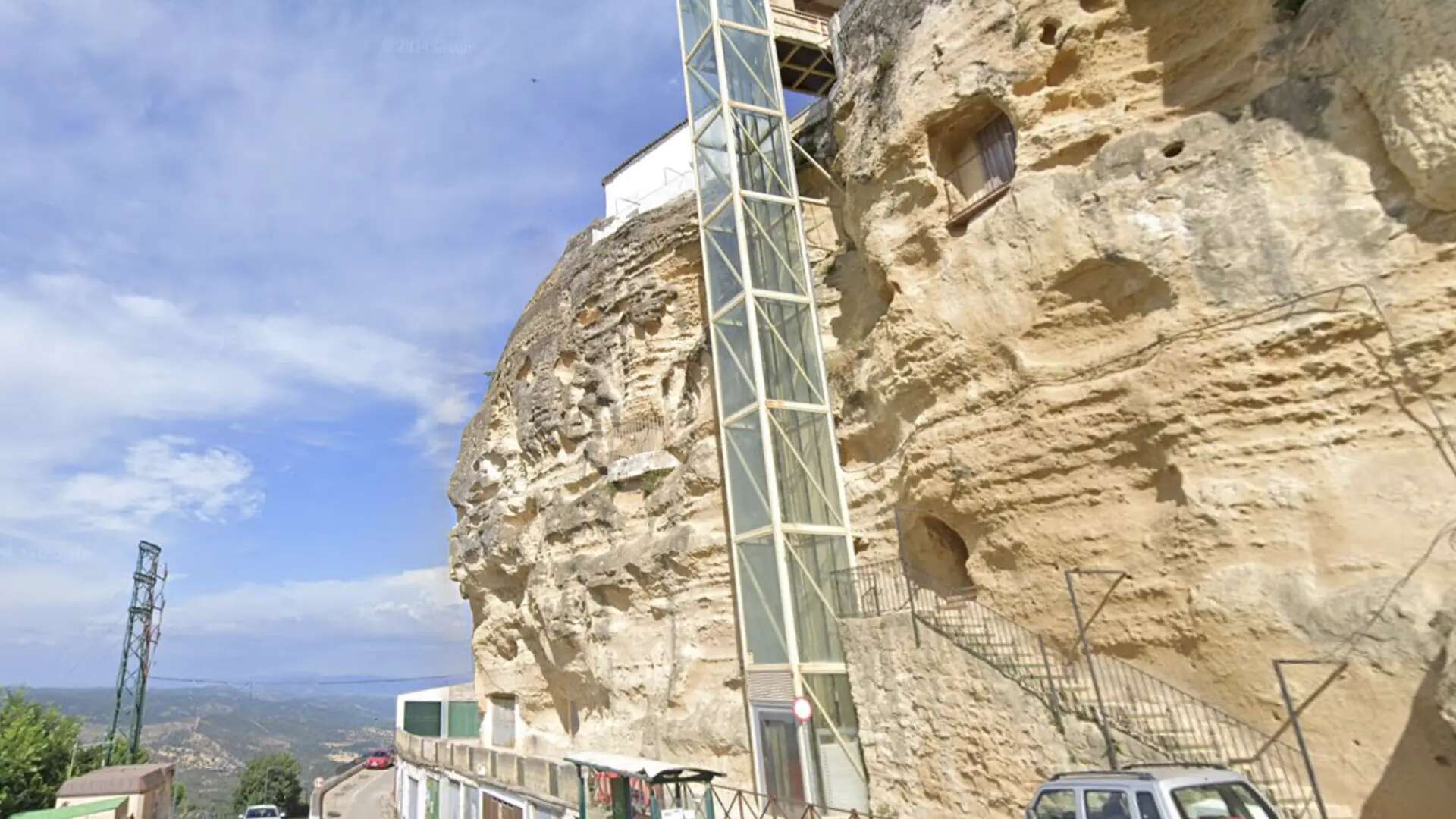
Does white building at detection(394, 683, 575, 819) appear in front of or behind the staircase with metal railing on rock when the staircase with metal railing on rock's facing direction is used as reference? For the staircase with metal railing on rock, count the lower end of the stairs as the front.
behind

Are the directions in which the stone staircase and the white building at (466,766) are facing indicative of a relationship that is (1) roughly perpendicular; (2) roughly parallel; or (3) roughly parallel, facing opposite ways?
roughly perpendicular

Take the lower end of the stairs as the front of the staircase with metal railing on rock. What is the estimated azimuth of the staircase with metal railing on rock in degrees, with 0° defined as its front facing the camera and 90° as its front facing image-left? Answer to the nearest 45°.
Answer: approximately 270°

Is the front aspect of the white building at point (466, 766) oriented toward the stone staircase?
no

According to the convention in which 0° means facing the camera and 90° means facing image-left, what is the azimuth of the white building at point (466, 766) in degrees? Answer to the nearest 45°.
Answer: approximately 45°

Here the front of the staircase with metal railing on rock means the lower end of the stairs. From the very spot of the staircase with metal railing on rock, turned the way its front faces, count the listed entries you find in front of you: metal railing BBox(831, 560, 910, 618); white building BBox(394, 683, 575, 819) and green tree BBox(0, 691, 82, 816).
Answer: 0

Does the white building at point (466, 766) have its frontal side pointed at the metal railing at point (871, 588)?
no
